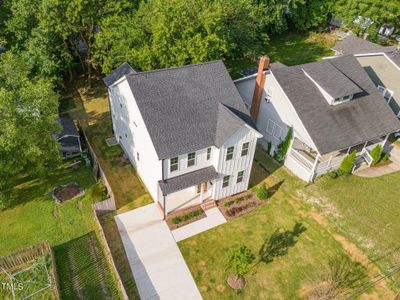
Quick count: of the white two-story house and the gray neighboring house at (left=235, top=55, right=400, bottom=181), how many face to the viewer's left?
0

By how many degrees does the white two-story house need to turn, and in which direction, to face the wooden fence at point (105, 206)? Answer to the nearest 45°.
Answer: approximately 90° to its right

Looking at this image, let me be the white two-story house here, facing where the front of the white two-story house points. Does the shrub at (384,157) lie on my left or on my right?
on my left

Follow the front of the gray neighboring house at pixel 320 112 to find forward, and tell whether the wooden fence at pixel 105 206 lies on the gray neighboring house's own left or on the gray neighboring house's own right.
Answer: on the gray neighboring house's own right

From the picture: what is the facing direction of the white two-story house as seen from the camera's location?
facing the viewer and to the right of the viewer

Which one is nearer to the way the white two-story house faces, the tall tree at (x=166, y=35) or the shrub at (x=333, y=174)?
the shrub

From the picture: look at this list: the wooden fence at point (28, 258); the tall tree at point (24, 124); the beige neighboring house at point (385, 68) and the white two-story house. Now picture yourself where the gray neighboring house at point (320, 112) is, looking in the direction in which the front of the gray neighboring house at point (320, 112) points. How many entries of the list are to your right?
3

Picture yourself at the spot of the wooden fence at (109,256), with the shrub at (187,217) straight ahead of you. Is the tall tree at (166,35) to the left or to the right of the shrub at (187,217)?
left

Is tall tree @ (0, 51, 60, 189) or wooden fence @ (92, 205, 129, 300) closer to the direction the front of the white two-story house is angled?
the wooden fence

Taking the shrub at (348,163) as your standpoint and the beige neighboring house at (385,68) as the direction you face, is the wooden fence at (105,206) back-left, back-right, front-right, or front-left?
back-left

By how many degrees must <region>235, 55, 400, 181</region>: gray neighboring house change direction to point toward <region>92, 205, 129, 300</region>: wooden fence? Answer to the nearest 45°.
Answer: approximately 90° to its right

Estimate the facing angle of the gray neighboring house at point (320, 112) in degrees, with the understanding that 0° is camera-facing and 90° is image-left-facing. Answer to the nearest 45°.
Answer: approximately 315°

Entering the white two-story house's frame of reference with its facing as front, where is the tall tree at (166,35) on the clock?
The tall tree is roughly at 7 o'clock from the white two-story house.

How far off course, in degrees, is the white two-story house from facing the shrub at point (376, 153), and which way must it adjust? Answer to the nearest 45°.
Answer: approximately 45° to its left

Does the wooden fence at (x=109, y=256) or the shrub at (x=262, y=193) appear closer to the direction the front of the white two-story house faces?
the shrub

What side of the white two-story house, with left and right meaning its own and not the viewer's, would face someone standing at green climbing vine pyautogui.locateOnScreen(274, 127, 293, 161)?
left

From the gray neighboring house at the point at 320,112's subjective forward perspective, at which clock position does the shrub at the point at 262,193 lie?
The shrub is roughly at 2 o'clock from the gray neighboring house.
